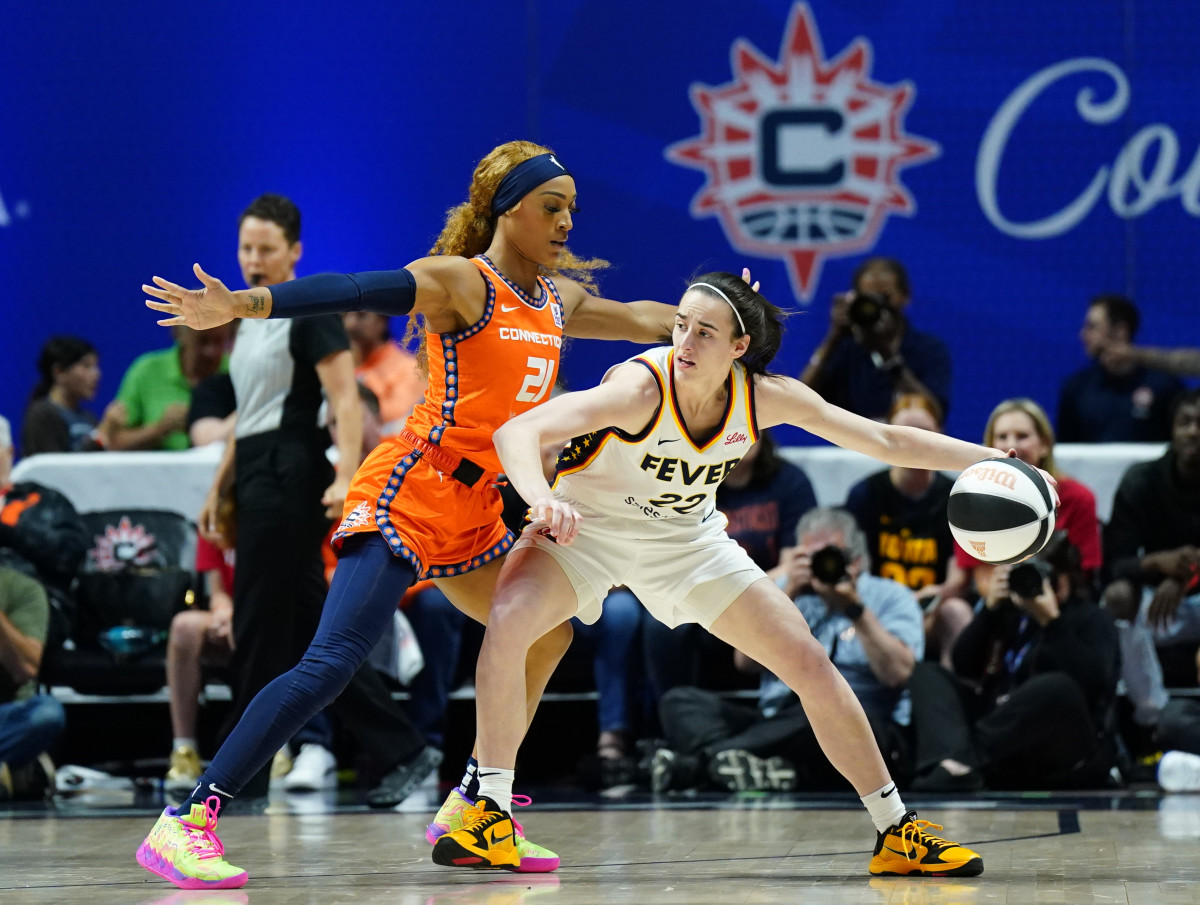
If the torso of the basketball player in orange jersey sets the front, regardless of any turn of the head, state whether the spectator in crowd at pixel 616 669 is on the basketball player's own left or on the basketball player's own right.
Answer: on the basketball player's own left

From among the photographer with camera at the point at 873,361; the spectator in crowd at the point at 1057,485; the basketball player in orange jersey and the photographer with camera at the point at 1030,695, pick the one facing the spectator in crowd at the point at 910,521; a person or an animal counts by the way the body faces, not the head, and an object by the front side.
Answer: the photographer with camera at the point at 873,361

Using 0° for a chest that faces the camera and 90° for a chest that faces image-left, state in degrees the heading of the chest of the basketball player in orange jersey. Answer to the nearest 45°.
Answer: approximately 315°

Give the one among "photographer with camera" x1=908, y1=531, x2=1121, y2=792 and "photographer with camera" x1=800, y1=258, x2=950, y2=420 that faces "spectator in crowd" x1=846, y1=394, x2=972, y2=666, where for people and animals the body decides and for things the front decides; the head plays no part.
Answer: "photographer with camera" x1=800, y1=258, x2=950, y2=420

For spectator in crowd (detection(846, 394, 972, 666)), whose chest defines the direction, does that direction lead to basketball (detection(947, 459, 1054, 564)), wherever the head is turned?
yes

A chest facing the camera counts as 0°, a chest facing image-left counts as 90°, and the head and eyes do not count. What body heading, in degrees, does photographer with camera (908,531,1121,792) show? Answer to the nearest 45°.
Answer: approximately 45°

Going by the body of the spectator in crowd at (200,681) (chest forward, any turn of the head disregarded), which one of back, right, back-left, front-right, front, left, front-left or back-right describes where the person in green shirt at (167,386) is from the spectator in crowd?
back

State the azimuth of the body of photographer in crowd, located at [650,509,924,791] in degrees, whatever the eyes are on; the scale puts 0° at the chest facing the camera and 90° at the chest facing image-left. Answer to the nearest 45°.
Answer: approximately 45°

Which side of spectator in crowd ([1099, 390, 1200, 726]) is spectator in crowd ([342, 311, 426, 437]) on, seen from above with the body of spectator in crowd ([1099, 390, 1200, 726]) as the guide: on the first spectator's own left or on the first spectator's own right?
on the first spectator's own right

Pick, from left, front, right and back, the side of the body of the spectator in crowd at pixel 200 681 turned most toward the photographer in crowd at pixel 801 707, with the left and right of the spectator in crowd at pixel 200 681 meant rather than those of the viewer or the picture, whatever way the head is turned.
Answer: left
